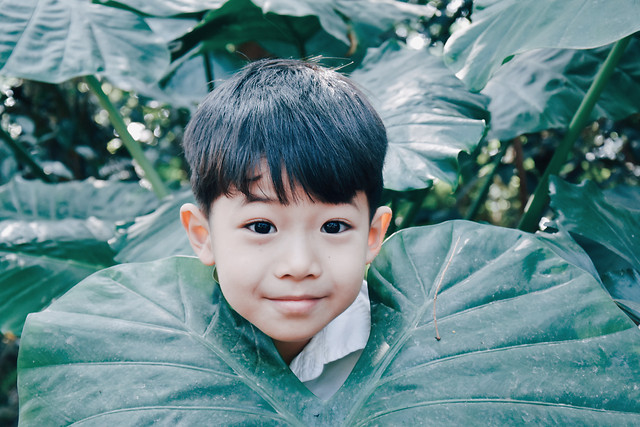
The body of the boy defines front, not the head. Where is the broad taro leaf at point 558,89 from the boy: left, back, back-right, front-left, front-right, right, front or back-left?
back-left

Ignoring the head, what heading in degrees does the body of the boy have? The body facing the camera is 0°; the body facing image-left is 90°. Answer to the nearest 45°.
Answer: approximately 0°

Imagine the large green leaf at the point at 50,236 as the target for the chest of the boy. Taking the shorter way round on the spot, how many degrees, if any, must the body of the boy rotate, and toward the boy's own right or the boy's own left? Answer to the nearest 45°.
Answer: approximately 135° to the boy's own right
